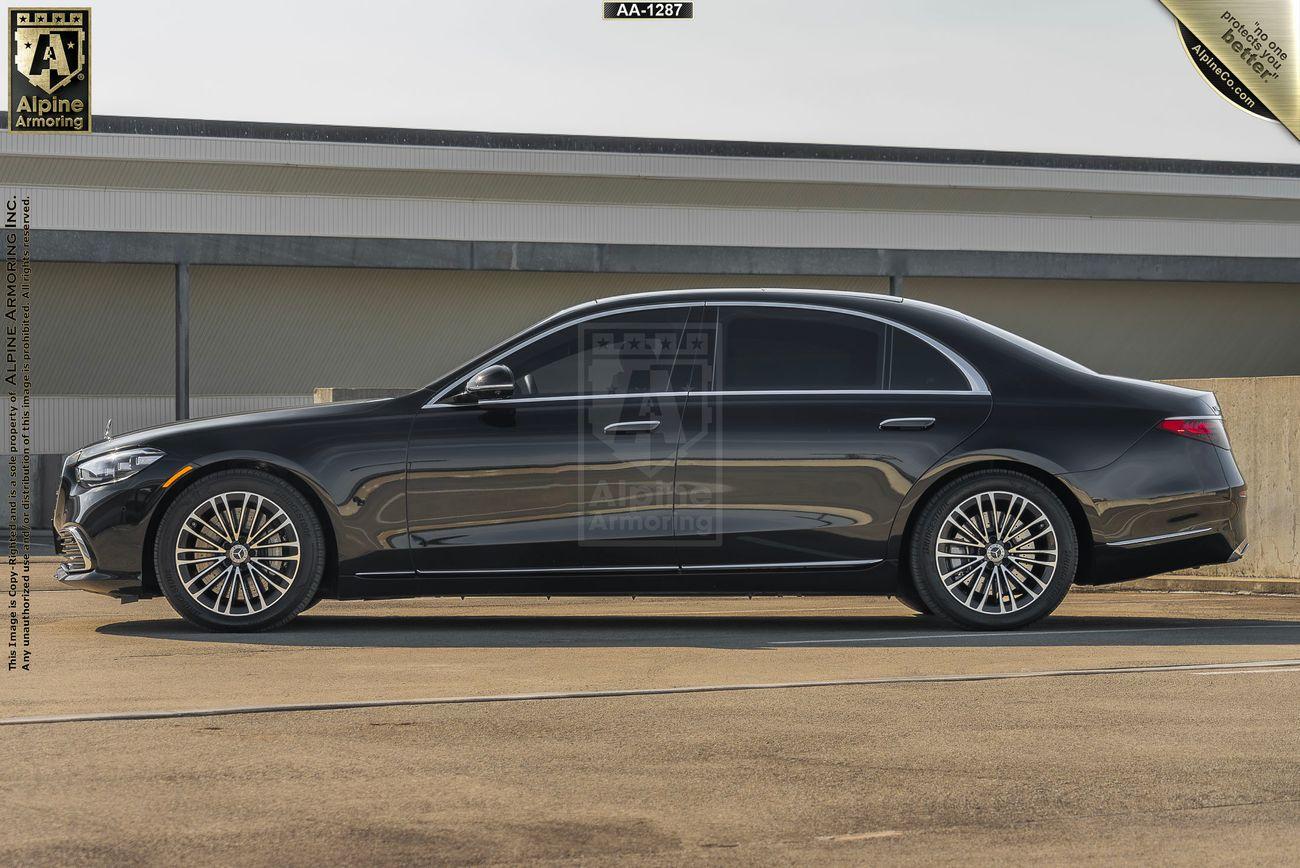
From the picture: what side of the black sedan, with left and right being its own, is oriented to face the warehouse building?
right

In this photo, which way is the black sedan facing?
to the viewer's left
